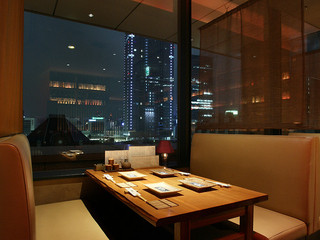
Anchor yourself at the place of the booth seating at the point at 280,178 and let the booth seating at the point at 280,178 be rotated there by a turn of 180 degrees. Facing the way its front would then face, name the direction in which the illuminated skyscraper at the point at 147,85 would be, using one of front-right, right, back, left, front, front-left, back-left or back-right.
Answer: left

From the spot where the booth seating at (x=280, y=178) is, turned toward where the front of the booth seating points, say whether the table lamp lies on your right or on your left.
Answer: on your right

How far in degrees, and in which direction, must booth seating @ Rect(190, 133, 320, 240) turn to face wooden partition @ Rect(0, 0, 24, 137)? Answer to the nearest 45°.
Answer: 0° — it already faces it

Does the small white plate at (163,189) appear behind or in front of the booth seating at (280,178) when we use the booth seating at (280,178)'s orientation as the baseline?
in front

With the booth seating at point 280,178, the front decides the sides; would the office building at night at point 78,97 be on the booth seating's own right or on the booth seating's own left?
on the booth seating's own right

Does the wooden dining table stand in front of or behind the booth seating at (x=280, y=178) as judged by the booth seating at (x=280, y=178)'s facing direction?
in front

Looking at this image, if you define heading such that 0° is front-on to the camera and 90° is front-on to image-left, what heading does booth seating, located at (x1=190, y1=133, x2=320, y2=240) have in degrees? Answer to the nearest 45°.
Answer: approximately 45°
